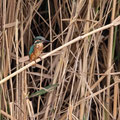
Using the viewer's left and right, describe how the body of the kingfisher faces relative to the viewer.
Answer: facing the viewer and to the right of the viewer
